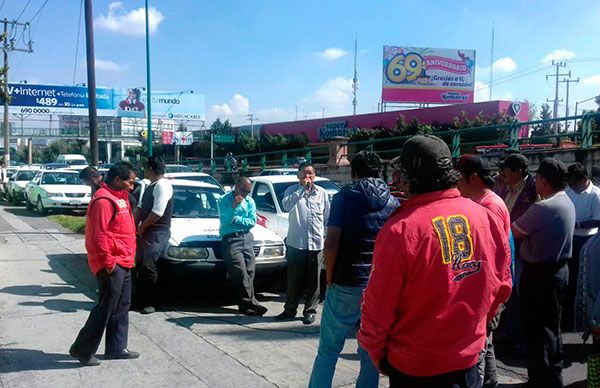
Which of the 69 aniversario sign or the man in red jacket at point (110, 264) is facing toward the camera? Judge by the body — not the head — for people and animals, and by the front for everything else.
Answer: the 69 aniversario sign

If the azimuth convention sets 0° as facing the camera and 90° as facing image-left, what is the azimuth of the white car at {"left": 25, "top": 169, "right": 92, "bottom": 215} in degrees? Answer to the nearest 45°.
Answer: approximately 315°

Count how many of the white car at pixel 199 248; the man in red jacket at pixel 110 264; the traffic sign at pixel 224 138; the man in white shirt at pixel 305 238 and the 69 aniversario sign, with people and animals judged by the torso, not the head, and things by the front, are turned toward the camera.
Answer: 4

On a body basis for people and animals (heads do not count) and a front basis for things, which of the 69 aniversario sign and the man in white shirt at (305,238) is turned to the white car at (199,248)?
the 69 aniversario sign

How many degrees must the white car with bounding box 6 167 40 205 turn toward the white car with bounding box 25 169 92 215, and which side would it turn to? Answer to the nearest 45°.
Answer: approximately 45° to its right

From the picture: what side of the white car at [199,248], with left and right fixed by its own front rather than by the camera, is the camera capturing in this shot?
front

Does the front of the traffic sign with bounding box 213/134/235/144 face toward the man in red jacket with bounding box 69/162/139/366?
yes

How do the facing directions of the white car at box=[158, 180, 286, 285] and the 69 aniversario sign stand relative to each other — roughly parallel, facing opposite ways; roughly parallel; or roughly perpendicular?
roughly parallel

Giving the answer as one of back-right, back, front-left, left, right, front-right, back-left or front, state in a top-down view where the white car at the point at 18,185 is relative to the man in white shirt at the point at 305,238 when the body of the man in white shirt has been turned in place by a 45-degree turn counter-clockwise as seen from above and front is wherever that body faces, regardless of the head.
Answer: back

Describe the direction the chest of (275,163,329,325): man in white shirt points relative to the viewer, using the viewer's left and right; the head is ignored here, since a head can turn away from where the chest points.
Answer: facing the viewer

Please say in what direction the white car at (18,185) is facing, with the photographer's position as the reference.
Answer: facing the viewer and to the right of the viewer

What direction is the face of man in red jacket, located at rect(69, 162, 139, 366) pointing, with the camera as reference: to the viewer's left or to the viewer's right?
to the viewer's right

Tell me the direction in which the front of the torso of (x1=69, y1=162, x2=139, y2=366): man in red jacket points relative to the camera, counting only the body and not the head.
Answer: to the viewer's right

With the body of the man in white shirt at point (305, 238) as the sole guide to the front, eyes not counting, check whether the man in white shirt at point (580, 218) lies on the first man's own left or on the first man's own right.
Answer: on the first man's own left

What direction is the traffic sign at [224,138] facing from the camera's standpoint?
toward the camera

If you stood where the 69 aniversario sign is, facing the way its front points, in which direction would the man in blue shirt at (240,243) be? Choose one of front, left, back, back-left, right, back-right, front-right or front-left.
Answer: front

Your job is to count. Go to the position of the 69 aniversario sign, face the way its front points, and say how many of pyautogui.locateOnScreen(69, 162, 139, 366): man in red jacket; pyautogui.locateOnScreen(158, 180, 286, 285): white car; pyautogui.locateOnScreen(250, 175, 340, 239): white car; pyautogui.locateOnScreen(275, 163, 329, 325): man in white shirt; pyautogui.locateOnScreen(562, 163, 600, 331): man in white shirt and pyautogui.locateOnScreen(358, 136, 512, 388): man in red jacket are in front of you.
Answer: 6

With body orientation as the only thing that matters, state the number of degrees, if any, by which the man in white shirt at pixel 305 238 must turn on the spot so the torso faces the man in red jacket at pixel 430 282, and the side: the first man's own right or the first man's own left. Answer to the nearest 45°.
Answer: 0° — they already face them

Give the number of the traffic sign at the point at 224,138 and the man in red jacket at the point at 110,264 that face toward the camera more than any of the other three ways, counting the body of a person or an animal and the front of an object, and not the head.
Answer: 1
